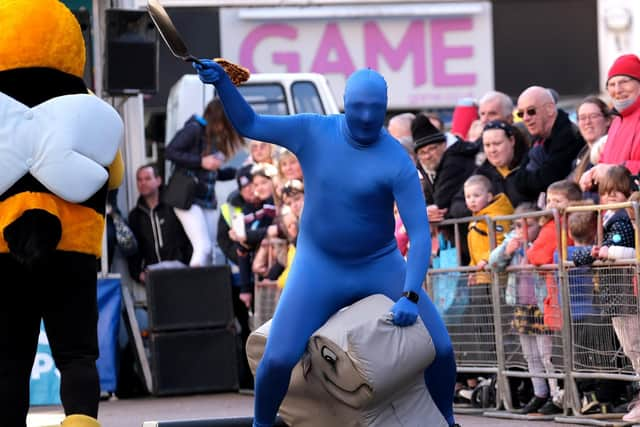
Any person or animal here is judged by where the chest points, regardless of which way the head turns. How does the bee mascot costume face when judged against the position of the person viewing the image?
facing away from the viewer

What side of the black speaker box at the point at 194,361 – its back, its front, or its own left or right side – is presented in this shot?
front

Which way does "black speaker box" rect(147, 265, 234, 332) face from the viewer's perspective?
toward the camera

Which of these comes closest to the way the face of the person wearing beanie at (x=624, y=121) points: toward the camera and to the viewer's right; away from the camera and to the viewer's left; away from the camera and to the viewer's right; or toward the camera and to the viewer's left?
toward the camera and to the viewer's left

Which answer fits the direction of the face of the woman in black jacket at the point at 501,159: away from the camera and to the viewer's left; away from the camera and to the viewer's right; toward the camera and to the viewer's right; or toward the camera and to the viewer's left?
toward the camera and to the viewer's left

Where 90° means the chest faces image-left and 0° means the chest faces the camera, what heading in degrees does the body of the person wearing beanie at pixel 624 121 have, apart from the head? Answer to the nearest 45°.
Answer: approximately 45°

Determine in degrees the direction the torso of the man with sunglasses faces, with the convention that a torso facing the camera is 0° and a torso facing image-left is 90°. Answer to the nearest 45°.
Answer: approximately 45°
